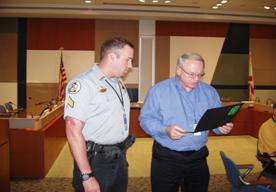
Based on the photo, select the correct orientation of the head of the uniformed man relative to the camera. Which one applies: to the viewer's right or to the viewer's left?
to the viewer's right

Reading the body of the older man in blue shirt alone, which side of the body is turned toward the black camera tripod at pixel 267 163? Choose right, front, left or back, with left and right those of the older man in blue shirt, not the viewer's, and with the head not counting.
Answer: left

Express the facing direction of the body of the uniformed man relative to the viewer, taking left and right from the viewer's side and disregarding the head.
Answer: facing the viewer and to the right of the viewer
